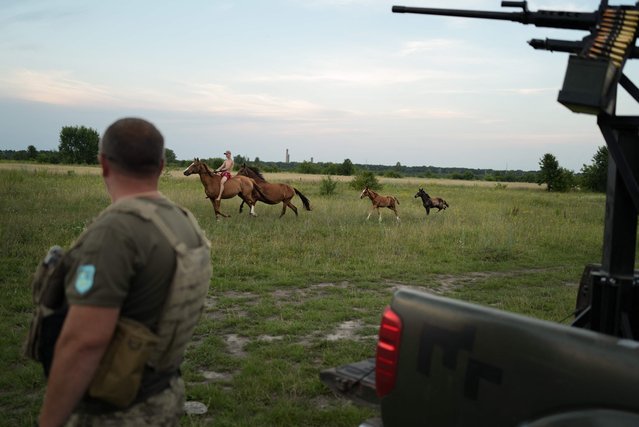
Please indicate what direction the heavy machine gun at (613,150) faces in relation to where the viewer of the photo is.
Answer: facing to the left of the viewer

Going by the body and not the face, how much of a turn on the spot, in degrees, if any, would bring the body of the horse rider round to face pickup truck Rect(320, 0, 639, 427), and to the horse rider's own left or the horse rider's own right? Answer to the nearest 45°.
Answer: approximately 90° to the horse rider's own left

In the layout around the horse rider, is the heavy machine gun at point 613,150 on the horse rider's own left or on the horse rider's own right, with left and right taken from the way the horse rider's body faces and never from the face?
on the horse rider's own left

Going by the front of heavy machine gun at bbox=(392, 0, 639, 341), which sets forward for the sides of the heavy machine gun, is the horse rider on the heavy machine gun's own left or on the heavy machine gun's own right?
on the heavy machine gun's own right

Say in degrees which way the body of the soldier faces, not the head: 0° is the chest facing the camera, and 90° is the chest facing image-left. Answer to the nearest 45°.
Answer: approximately 135°

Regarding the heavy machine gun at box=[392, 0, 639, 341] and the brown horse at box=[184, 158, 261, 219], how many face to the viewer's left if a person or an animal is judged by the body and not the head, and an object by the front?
2

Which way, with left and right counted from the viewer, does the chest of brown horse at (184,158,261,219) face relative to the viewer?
facing to the left of the viewer

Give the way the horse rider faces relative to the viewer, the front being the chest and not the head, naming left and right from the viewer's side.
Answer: facing to the left of the viewer

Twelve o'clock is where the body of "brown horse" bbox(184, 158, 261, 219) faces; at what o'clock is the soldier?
The soldier is roughly at 9 o'clock from the brown horse.
